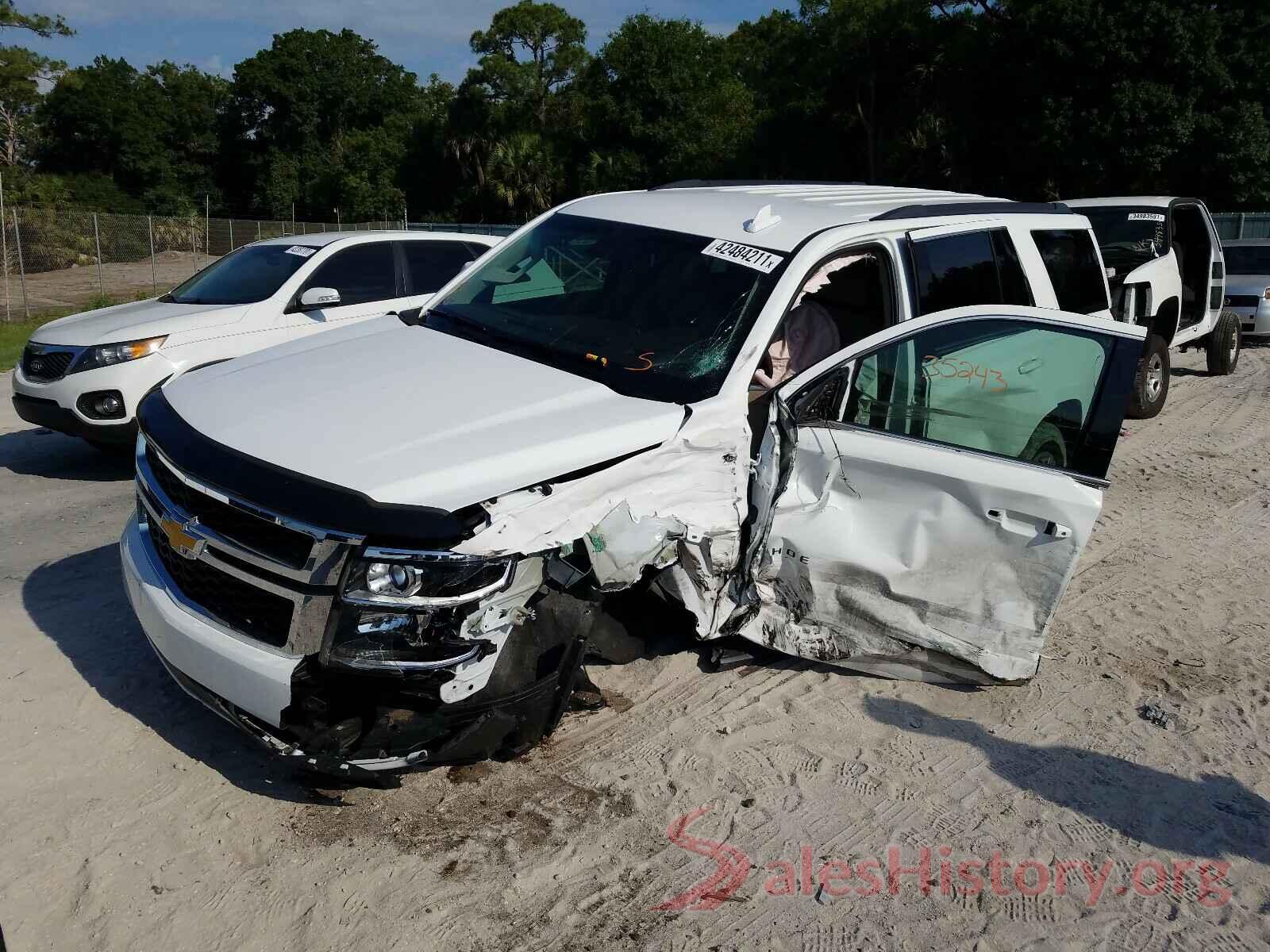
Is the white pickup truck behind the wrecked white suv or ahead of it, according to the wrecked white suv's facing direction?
behind

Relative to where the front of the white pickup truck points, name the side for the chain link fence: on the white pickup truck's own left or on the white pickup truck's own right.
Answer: on the white pickup truck's own right

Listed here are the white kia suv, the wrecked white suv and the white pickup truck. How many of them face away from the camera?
0

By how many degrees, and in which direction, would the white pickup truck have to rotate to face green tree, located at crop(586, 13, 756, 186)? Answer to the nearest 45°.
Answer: approximately 90° to its right

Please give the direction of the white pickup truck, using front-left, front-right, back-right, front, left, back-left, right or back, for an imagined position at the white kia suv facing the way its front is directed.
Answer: back-left

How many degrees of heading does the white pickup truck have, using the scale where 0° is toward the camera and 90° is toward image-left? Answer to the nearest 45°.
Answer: approximately 45°

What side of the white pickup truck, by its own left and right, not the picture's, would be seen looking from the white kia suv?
front

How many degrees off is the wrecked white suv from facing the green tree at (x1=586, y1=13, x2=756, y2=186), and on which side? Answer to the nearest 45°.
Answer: approximately 135° to its right

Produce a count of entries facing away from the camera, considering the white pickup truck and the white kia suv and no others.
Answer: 0

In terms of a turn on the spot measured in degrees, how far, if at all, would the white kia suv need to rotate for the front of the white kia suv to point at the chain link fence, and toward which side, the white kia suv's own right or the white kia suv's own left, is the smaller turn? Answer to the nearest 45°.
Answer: approximately 135° to the white kia suv's own right

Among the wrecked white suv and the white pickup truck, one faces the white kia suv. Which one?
the white pickup truck

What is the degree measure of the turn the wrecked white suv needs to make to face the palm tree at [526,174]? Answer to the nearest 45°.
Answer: approximately 135° to its right

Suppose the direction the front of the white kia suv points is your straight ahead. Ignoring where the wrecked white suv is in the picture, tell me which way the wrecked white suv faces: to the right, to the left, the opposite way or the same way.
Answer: the same way

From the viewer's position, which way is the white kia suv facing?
facing the viewer and to the left of the viewer

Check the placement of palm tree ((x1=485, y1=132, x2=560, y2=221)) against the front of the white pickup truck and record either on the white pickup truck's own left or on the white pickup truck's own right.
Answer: on the white pickup truck's own right

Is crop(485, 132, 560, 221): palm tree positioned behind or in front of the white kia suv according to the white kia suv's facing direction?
behind
